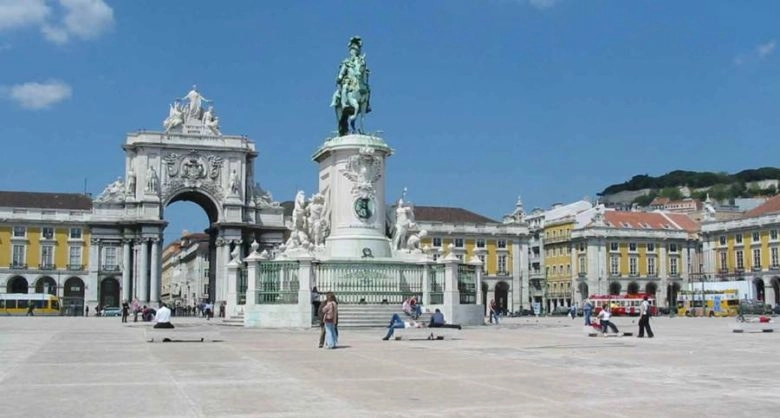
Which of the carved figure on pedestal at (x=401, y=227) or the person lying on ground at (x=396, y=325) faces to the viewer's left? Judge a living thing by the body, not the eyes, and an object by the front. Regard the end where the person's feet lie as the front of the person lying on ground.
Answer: the person lying on ground

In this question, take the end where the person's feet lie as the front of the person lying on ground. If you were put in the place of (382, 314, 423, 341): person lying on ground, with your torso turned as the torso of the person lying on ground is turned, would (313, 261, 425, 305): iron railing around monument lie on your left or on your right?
on your right

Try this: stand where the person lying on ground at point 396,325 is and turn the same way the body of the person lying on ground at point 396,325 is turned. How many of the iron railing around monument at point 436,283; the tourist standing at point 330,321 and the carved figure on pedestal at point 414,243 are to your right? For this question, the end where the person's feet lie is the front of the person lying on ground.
2
